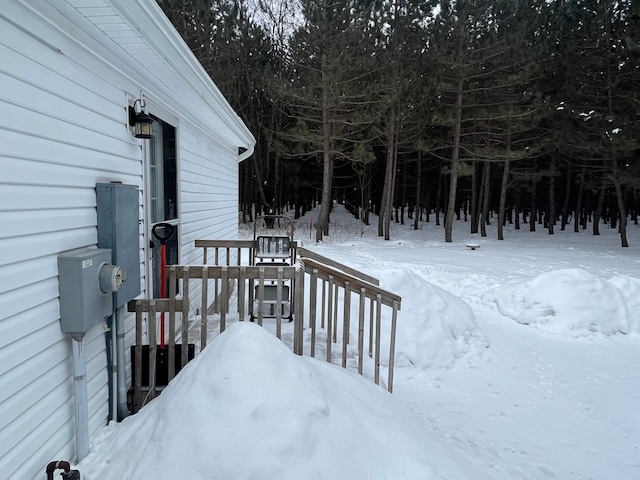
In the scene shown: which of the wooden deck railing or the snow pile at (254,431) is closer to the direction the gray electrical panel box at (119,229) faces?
the snow pile

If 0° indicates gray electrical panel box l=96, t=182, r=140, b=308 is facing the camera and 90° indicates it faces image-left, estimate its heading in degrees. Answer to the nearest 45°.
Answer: approximately 315°

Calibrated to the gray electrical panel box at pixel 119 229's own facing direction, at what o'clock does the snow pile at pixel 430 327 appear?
The snow pile is roughly at 10 o'clock from the gray electrical panel box.

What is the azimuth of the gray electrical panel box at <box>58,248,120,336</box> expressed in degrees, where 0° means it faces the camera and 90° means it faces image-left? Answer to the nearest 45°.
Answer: approximately 315°

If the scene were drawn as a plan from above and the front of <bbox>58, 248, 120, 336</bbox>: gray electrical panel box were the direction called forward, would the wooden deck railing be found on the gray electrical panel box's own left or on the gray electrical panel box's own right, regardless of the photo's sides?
on the gray electrical panel box's own left
